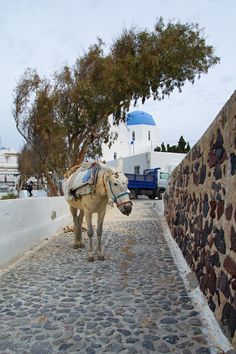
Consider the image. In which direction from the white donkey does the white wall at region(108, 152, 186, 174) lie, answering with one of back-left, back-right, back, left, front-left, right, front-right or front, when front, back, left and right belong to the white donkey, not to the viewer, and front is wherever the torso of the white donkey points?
back-left

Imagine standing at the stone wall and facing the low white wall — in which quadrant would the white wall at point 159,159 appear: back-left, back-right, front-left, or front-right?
front-right

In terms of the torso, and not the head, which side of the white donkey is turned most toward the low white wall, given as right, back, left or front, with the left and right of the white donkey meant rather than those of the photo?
back

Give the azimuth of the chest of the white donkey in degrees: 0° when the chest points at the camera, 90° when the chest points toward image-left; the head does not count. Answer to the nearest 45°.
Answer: approximately 315°

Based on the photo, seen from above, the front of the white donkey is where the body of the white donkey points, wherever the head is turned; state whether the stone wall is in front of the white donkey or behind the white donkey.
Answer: in front

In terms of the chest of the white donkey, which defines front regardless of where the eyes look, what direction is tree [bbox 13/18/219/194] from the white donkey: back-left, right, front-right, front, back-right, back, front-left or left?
back-left

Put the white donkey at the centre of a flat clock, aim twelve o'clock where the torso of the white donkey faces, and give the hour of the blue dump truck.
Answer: The blue dump truck is roughly at 8 o'clock from the white donkey.
